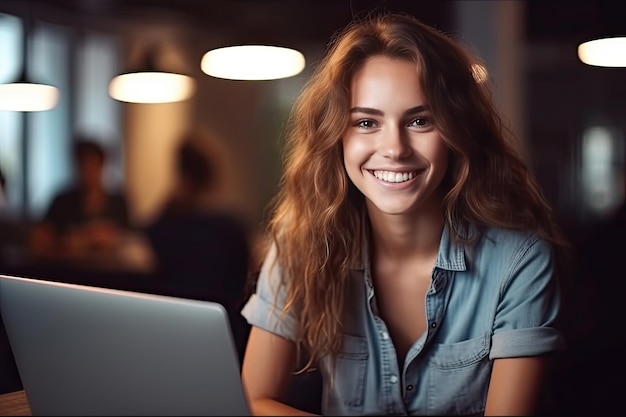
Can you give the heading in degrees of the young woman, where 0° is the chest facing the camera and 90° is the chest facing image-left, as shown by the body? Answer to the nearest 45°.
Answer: approximately 0°
